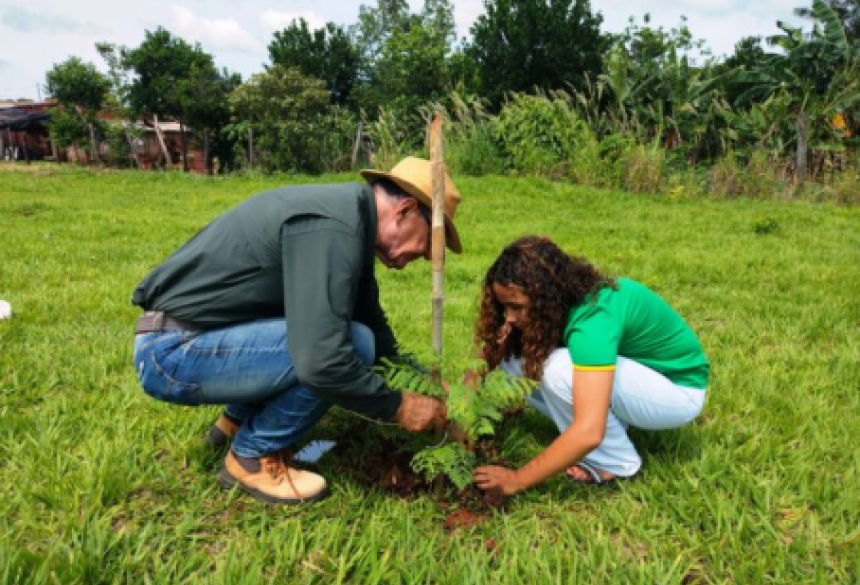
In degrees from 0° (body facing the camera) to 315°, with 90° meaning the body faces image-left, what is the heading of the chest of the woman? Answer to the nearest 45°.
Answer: approximately 90°

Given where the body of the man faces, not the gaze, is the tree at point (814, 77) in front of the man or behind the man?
in front

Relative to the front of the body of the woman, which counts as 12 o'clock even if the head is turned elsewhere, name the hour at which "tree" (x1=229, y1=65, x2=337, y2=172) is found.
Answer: The tree is roughly at 2 o'clock from the woman.

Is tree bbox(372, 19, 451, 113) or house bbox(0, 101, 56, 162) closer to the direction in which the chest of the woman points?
the house

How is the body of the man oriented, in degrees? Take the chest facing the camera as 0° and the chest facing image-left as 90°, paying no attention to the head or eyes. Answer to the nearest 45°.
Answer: approximately 270°

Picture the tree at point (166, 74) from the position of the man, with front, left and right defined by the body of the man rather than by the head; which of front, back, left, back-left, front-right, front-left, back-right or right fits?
left

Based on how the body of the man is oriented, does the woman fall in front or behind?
in front

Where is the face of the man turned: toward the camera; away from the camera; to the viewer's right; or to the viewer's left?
to the viewer's right

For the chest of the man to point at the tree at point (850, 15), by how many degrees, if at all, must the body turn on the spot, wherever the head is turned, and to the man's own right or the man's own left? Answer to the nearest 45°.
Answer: approximately 45° to the man's own left

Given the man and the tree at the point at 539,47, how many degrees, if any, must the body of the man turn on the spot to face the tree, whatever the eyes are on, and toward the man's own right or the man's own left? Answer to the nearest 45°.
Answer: approximately 45° to the man's own left

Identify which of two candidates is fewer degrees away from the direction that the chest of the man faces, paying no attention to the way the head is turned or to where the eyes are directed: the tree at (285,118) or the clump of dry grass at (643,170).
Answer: the clump of dry grass
